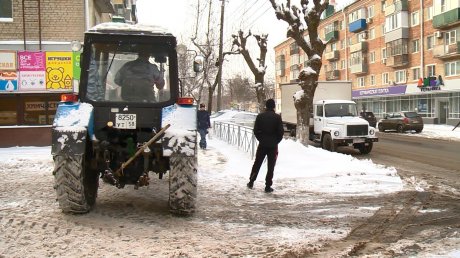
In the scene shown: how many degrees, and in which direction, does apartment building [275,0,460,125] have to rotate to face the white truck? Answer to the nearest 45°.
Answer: approximately 45° to its left

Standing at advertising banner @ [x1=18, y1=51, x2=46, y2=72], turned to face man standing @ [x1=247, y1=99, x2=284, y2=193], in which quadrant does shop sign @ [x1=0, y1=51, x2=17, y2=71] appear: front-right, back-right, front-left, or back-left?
back-right

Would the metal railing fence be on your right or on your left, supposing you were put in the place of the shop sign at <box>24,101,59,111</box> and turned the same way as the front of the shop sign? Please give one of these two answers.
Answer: on your left

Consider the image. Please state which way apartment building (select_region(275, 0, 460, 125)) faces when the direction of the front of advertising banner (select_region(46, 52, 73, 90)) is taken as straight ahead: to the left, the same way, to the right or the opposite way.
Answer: to the right

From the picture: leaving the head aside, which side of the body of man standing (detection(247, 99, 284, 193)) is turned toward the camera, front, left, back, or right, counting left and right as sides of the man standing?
back

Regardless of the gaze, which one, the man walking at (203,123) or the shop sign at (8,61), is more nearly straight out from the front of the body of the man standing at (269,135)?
the man walking

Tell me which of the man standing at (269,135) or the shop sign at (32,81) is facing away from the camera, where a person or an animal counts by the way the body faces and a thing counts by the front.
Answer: the man standing

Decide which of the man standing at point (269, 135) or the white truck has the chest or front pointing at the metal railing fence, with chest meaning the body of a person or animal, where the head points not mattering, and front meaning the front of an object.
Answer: the man standing
